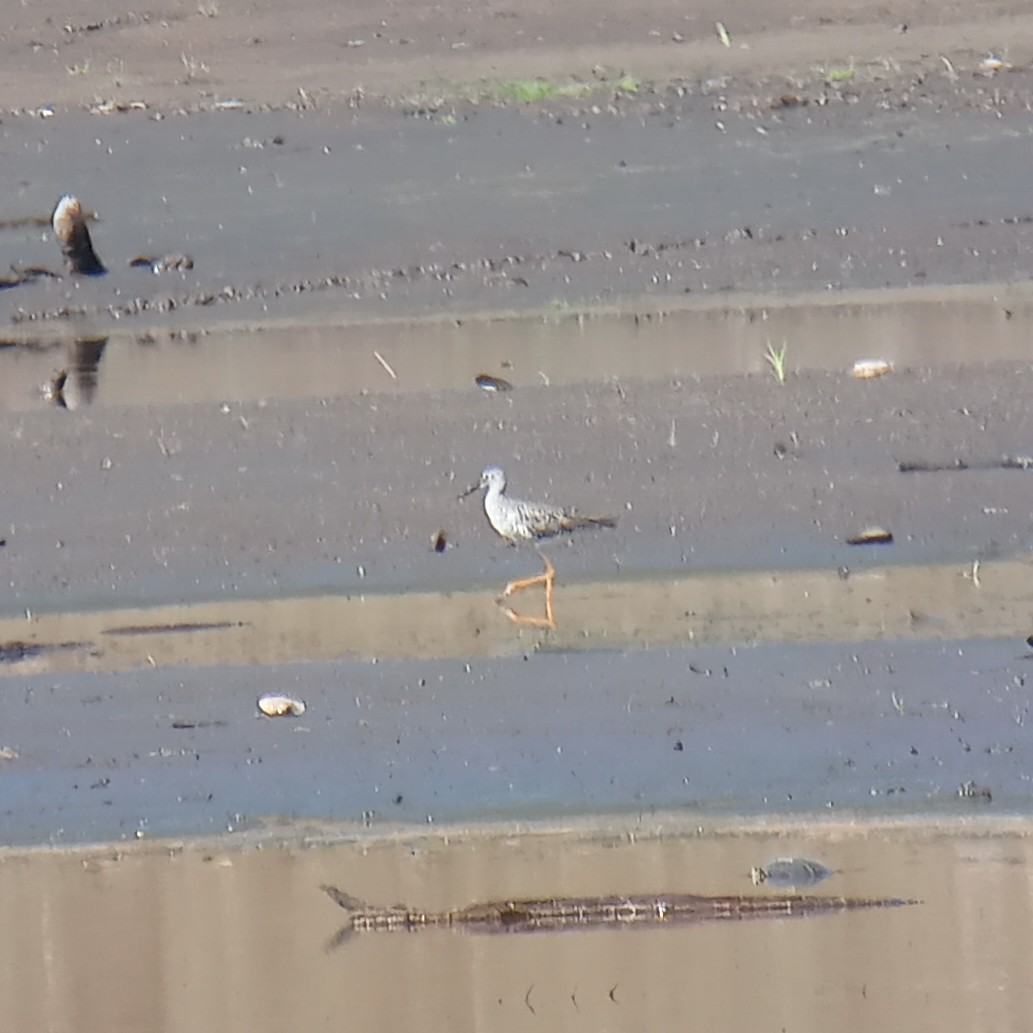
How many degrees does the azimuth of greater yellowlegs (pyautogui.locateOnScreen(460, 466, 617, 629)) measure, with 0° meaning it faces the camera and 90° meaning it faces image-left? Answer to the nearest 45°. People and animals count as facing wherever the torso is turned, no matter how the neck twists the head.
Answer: approximately 90°

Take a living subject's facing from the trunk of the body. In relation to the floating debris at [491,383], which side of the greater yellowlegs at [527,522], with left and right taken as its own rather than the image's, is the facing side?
right

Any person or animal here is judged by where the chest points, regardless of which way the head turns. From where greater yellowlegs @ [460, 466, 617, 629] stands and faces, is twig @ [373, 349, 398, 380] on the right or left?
on its right

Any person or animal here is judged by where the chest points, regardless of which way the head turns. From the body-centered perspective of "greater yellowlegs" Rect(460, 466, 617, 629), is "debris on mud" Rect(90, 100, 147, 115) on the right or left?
on its right

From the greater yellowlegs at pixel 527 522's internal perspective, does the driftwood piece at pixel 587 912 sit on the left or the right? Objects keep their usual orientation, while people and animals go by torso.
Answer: on its left

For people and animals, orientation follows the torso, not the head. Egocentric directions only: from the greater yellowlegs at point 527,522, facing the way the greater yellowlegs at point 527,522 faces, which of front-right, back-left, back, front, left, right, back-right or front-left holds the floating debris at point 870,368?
back-right

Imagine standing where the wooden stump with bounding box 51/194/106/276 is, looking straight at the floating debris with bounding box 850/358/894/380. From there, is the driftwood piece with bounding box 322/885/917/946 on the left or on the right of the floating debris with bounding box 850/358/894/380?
right
